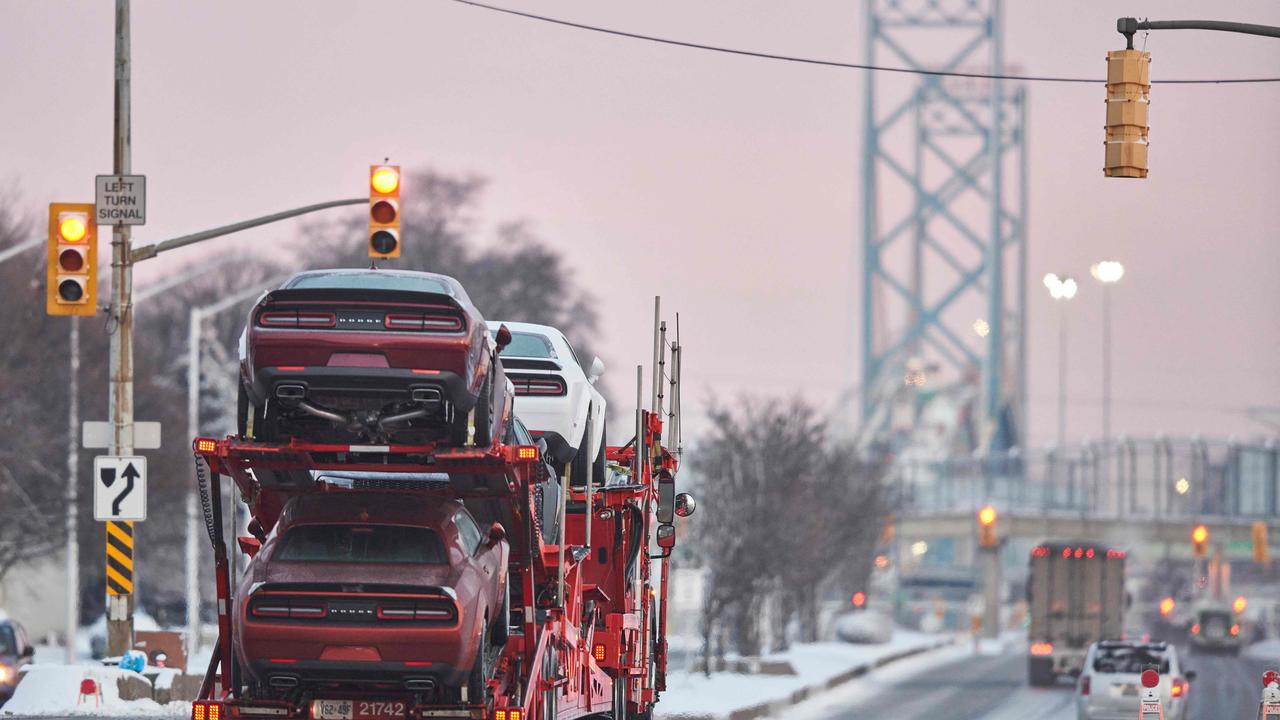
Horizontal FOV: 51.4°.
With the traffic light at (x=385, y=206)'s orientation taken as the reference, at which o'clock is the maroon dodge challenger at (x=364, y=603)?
The maroon dodge challenger is roughly at 12 o'clock from the traffic light.

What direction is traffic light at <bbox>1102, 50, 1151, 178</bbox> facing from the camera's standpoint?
away from the camera

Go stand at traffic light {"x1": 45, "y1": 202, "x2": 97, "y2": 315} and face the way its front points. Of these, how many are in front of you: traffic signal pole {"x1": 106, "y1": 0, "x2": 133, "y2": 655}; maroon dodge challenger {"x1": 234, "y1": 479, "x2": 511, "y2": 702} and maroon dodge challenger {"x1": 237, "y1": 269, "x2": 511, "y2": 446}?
2

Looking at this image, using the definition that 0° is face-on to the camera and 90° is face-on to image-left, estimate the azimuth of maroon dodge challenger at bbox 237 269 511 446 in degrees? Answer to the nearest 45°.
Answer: approximately 180°

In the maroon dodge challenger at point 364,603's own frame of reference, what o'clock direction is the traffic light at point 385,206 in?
The traffic light is roughly at 12 o'clock from the maroon dodge challenger.

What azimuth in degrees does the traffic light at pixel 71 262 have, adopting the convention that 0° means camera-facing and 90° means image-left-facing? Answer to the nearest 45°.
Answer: approximately 0°

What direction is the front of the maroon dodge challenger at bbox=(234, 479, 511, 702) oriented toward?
away from the camera

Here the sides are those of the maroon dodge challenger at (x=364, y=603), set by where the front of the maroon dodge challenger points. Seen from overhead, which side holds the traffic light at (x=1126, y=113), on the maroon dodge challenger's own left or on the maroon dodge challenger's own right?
on the maroon dodge challenger's own right

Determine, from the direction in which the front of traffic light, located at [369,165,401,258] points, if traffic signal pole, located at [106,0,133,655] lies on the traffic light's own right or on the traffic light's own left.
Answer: on the traffic light's own right

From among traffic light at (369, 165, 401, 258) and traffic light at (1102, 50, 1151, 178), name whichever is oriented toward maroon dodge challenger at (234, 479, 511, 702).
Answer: traffic light at (369, 165, 401, 258)

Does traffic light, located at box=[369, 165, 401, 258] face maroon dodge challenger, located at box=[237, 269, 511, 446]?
yes

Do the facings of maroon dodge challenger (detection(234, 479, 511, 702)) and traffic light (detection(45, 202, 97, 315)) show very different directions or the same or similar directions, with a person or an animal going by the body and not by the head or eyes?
very different directions
